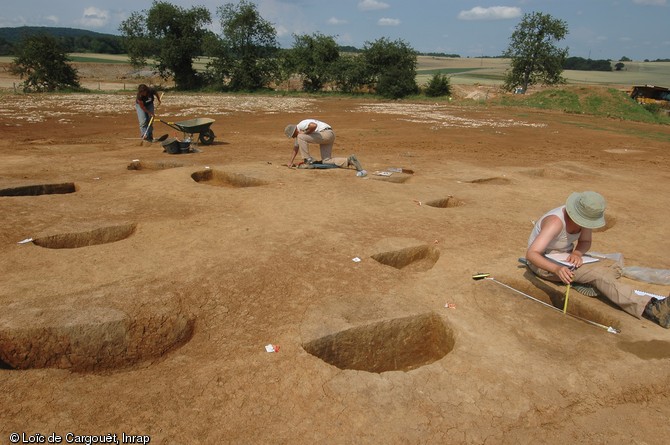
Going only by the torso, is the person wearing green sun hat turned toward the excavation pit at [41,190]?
no

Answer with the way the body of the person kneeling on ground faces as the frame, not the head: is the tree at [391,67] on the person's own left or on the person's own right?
on the person's own right

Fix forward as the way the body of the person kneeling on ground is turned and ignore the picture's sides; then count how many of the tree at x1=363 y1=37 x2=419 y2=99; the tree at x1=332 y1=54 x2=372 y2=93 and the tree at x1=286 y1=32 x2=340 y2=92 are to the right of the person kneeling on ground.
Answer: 3

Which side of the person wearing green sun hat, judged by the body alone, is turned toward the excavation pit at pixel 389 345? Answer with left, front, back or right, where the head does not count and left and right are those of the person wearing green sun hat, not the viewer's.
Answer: right

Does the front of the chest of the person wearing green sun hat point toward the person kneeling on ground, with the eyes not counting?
no

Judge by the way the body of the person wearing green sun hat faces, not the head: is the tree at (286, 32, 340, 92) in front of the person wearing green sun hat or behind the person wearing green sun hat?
behind

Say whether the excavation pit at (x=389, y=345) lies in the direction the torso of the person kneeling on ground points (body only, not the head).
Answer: no

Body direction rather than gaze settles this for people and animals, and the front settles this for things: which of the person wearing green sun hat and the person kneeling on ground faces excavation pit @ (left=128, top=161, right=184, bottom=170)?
the person kneeling on ground

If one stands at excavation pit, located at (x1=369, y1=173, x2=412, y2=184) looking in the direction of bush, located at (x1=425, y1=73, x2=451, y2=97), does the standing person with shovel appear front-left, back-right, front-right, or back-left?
front-left

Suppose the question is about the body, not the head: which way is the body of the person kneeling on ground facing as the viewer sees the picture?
to the viewer's left
